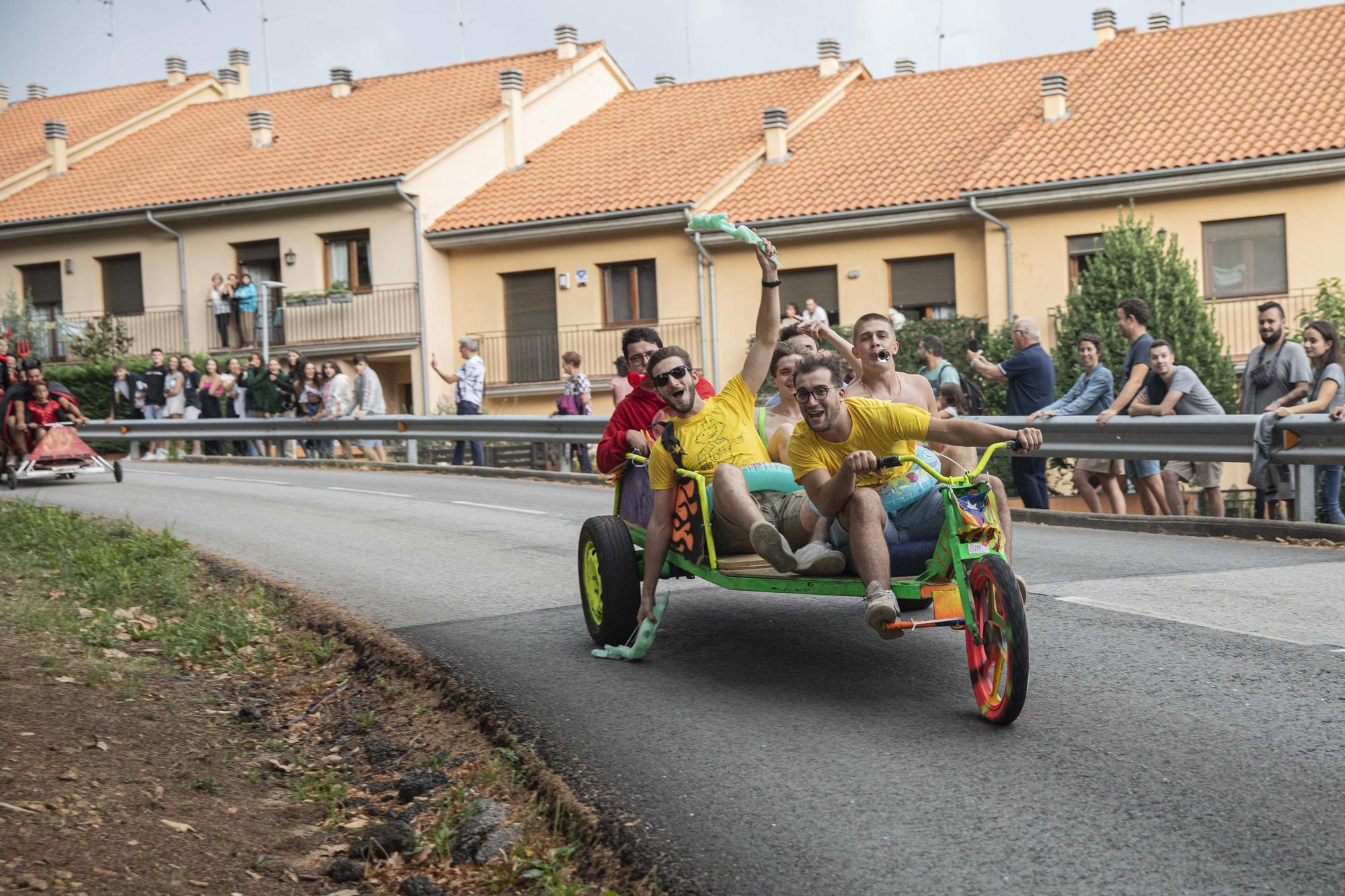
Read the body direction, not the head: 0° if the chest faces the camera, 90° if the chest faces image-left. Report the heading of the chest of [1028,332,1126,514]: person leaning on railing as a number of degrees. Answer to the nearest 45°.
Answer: approximately 45°

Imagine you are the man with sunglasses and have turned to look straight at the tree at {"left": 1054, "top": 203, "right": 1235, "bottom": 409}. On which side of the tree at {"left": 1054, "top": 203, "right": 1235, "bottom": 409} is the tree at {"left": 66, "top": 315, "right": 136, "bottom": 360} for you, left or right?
left

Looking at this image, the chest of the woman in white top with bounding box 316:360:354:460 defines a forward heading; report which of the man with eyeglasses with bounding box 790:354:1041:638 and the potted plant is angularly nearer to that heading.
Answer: the man with eyeglasses

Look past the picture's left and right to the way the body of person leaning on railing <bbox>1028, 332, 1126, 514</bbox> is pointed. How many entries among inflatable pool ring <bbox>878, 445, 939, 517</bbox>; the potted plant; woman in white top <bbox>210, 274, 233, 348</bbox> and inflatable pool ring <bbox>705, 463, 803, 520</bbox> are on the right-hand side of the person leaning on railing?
2

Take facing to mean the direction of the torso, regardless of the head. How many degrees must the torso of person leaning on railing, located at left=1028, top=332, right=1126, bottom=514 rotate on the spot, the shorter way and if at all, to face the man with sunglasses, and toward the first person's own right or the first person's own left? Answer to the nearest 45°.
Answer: approximately 45° to the first person's own left
